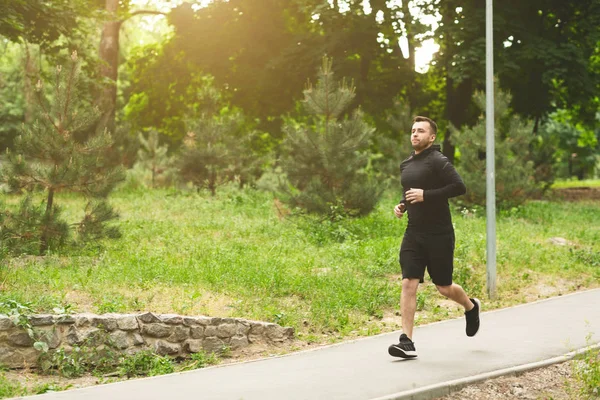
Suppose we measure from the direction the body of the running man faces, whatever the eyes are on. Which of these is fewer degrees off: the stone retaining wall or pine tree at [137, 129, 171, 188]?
the stone retaining wall

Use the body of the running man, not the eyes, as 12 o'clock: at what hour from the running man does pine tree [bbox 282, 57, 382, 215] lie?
The pine tree is roughly at 4 o'clock from the running man.

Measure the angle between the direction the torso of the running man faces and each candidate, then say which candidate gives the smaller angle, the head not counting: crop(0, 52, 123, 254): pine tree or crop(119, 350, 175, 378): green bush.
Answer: the green bush

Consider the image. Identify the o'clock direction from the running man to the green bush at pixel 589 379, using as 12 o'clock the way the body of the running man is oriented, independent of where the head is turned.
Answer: The green bush is roughly at 8 o'clock from the running man.

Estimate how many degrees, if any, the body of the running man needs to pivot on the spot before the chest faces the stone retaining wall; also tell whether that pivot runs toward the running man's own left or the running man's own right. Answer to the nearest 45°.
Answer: approximately 45° to the running man's own right

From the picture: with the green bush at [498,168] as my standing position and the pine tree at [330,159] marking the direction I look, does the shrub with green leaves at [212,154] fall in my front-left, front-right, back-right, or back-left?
front-right

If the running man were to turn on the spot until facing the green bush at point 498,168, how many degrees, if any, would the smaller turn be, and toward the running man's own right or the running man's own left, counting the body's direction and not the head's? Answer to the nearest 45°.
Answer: approximately 135° to the running man's own right

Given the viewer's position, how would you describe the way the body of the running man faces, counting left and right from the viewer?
facing the viewer and to the left of the viewer

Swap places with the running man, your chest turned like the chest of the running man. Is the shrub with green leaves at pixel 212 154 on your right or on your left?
on your right

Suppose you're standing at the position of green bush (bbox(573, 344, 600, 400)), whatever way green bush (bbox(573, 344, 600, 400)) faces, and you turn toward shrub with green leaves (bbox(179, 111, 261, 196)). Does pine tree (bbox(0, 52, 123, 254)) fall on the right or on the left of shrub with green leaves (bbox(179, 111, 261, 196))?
left

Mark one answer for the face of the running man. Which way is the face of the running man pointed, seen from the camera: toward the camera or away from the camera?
toward the camera

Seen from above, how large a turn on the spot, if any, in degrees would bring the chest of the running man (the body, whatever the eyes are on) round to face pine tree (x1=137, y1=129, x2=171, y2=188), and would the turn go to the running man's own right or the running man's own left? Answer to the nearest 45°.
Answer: approximately 90° to the running man's own right

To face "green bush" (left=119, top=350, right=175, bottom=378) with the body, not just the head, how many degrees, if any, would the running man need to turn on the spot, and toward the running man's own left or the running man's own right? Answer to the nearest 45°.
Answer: approximately 45° to the running man's own right
